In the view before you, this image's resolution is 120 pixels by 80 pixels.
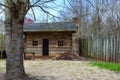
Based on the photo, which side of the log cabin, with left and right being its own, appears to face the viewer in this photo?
front

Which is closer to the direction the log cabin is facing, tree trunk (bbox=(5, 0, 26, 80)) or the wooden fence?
the tree trunk

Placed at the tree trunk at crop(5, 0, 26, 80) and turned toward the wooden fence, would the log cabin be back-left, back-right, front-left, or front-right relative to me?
front-left

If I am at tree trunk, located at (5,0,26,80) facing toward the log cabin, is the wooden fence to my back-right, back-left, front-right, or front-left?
front-right

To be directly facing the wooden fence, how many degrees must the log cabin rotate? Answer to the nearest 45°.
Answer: approximately 45° to its left

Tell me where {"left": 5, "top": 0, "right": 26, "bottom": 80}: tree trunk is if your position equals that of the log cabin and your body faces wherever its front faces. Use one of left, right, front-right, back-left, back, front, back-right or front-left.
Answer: front
